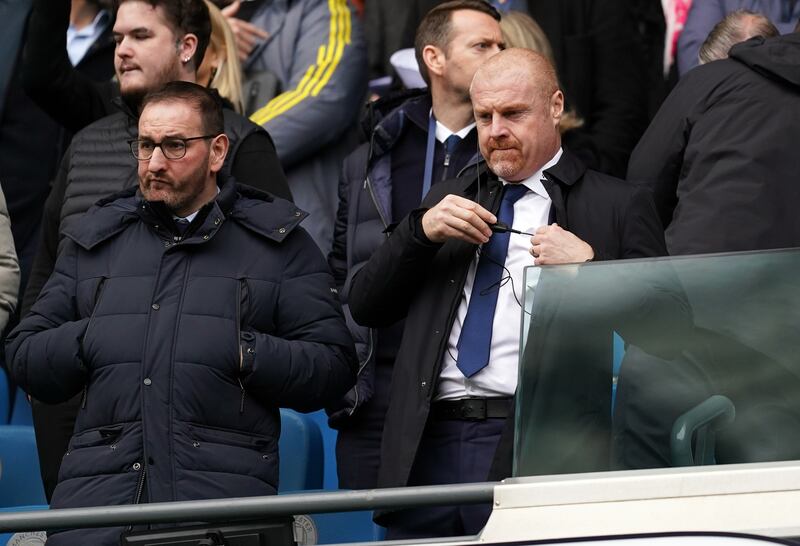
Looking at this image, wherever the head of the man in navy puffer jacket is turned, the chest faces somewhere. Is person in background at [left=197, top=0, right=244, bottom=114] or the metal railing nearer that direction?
the metal railing

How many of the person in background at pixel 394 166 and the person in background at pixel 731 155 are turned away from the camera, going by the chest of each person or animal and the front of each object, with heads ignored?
1

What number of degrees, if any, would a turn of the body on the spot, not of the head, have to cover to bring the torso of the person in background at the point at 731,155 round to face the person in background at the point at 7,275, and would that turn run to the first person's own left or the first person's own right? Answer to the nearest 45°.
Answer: approximately 90° to the first person's own left

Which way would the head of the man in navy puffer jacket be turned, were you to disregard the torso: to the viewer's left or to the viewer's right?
to the viewer's left

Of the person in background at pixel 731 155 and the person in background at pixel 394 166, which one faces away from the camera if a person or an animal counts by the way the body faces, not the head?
the person in background at pixel 731 155

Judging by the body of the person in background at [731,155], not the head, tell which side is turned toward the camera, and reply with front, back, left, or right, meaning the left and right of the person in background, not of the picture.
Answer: back

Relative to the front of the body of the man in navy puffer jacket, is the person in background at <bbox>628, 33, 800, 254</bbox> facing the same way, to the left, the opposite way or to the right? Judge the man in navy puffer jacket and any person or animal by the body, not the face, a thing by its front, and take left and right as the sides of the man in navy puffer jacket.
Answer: the opposite way
